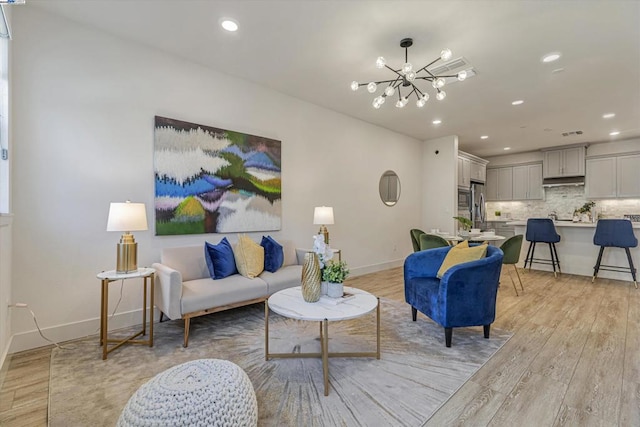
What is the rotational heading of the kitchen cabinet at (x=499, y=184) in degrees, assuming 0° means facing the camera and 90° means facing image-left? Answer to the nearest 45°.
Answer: approximately 0°

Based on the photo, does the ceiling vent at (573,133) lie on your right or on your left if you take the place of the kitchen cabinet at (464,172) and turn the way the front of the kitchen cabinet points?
on your left

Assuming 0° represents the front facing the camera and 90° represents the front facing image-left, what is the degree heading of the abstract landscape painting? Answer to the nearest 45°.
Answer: approximately 315°

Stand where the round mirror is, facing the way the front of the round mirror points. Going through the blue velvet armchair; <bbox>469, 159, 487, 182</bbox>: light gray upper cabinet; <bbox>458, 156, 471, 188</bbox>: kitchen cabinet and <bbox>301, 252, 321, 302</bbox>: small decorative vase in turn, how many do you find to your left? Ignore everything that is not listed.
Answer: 2

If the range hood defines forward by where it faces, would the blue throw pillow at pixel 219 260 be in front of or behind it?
in front

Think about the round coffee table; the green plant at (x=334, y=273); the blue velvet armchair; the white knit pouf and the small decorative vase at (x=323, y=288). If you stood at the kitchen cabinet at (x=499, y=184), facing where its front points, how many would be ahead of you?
5

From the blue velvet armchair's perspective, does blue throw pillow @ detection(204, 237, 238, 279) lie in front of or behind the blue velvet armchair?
in front

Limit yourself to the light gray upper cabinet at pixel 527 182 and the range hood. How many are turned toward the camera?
2

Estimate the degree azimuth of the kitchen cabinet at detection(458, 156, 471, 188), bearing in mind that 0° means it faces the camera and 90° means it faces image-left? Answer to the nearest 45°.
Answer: approximately 315°

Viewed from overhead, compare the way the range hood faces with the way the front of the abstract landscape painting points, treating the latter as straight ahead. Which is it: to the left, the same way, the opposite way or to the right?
to the right

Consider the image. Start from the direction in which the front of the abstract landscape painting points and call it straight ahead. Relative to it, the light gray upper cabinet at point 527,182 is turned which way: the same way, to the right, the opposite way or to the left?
to the right

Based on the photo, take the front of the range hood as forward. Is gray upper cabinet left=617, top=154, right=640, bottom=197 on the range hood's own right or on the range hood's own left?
on the range hood's own left

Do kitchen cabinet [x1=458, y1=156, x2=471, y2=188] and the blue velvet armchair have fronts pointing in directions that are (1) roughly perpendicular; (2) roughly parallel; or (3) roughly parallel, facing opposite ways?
roughly perpendicular

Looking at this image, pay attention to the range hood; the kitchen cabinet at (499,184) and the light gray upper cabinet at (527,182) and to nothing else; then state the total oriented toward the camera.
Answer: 3

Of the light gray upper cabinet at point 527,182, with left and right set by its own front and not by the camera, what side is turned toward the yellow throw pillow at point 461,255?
front

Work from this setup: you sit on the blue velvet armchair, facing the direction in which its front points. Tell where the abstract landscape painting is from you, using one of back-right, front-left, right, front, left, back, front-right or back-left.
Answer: front-right
